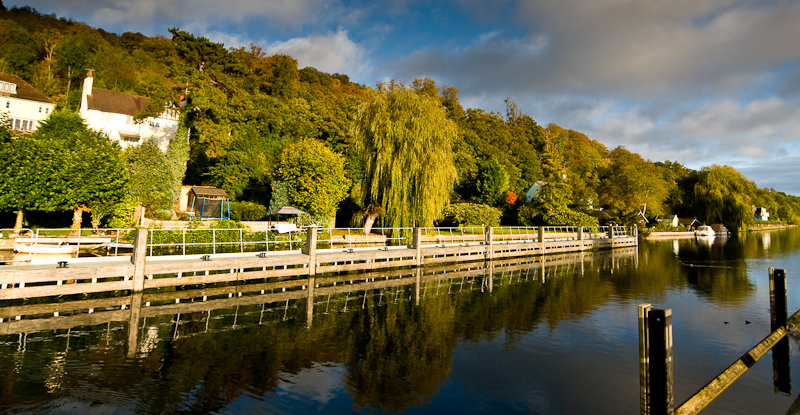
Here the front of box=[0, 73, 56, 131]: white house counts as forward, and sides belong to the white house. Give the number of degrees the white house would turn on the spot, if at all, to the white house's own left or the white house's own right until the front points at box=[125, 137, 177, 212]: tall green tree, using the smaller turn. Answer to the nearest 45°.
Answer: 0° — it already faces it

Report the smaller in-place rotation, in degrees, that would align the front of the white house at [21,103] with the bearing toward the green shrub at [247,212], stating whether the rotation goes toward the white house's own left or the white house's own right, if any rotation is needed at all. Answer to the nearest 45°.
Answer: approximately 45° to the white house's own left

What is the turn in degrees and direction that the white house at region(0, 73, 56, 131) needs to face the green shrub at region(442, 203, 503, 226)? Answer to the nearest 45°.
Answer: approximately 45° to its left

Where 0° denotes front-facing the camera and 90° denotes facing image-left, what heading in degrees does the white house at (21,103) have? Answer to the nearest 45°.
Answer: approximately 0°

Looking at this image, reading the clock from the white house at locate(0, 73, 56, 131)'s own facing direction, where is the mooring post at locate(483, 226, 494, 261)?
The mooring post is roughly at 11 o'clock from the white house.

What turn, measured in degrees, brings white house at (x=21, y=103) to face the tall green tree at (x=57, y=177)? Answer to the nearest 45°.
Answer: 0° — it already faces it
